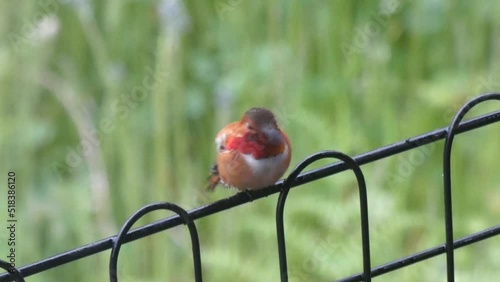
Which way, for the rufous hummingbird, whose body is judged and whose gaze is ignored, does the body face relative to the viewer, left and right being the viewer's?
facing the viewer and to the right of the viewer
